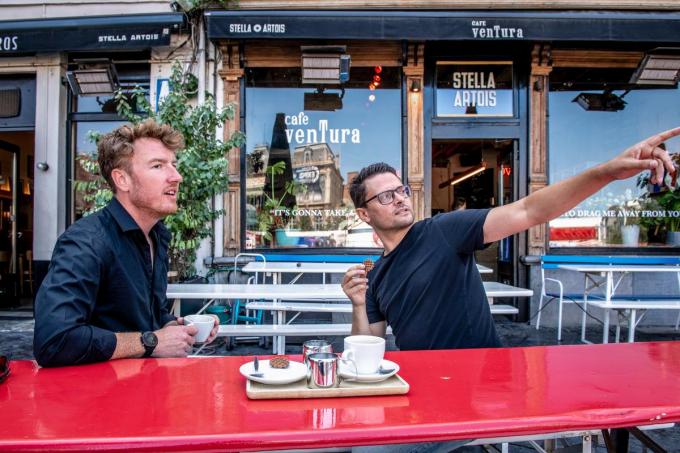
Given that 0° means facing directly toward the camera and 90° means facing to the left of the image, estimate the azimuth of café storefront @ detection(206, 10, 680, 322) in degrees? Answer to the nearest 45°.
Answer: approximately 0°

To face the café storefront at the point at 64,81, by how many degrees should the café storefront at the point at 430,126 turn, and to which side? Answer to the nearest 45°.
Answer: approximately 90° to its right

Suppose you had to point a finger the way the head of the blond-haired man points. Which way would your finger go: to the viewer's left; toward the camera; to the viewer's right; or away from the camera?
to the viewer's right

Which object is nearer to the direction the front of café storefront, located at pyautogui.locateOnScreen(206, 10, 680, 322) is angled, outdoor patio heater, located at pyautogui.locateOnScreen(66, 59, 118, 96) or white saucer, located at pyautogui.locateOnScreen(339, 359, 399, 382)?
the white saucer

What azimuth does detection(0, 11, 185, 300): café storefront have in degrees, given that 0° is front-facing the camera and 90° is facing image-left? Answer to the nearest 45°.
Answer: approximately 0°

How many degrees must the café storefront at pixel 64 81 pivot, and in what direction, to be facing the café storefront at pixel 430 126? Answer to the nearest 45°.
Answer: approximately 45° to its left

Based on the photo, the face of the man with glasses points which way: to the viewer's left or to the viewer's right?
to the viewer's right

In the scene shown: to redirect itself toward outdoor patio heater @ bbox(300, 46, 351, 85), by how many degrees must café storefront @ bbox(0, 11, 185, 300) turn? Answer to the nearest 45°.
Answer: approximately 45° to its left

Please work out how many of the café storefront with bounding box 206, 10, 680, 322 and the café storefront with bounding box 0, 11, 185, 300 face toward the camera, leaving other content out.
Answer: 2

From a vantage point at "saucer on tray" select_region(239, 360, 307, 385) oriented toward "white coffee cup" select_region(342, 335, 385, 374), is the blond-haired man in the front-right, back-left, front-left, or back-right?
back-left

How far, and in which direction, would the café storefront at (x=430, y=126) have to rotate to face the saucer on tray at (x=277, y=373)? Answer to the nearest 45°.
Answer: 0° — it already faces it

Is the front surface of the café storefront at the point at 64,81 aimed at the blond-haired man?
yes
